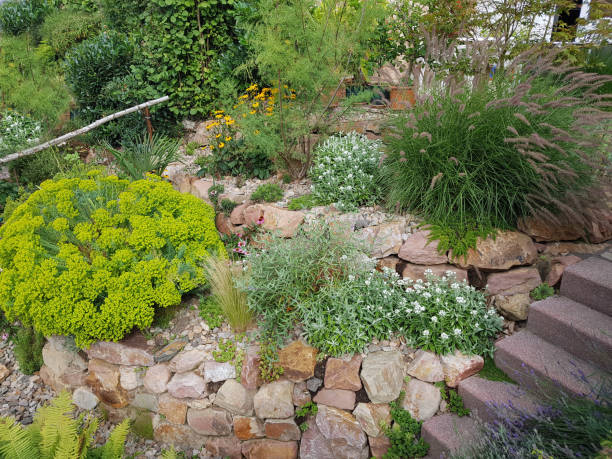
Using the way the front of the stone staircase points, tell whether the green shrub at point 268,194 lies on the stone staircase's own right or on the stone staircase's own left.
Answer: on the stone staircase's own right

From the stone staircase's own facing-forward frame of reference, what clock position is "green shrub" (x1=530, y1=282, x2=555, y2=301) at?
The green shrub is roughly at 4 o'clock from the stone staircase.

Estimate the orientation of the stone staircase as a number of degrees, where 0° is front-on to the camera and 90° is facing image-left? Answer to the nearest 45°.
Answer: approximately 45°

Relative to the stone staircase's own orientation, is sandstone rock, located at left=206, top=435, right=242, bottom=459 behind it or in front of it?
in front

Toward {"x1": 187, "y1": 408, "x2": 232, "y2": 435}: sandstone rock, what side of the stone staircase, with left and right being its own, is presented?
front

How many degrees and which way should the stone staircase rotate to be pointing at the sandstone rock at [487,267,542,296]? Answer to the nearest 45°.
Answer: approximately 90° to its right

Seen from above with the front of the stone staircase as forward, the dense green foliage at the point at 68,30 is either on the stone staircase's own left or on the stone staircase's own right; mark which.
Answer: on the stone staircase's own right

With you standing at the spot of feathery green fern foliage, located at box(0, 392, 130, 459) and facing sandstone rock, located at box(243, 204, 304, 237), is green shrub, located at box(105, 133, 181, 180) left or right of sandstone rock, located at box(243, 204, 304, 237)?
left

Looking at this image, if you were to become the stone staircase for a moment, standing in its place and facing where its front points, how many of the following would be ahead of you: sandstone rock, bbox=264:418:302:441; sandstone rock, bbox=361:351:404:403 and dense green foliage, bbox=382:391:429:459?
3

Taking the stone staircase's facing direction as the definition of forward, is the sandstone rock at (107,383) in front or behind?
in front
